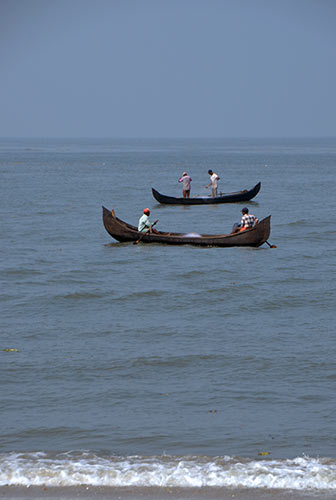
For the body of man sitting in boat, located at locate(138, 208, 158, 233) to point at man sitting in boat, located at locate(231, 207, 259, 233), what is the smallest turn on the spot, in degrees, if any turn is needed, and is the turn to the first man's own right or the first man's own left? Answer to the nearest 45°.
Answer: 0° — they already face them

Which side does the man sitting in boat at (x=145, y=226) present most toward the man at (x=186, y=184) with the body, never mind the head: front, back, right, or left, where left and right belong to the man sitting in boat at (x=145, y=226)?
left

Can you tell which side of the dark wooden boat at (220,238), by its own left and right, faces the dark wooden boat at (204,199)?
right

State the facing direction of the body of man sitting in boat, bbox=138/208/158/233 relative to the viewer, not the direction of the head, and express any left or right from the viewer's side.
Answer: facing to the right of the viewer

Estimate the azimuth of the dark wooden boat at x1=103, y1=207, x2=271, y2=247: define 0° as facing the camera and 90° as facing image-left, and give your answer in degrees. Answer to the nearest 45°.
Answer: approximately 90°
